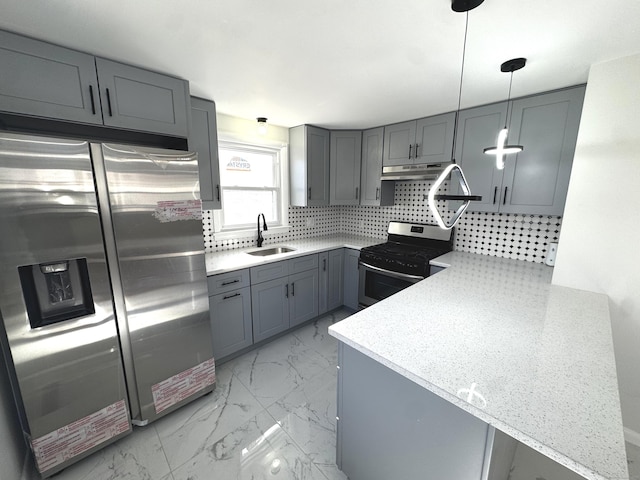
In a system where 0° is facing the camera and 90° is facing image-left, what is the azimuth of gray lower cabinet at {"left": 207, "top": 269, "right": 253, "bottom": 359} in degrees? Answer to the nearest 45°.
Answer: approximately 315°

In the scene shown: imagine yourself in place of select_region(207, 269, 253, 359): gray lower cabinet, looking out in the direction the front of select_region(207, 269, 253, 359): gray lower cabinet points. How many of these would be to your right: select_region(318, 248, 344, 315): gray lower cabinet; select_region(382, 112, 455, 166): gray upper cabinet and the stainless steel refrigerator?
1

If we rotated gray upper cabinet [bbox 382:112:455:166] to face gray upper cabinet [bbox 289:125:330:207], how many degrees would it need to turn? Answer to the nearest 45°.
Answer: approximately 45° to its right

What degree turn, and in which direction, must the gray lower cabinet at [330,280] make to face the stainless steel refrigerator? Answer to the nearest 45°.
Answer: approximately 90° to its right

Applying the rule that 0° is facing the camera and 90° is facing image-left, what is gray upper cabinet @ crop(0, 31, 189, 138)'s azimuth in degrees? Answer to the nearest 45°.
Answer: approximately 315°

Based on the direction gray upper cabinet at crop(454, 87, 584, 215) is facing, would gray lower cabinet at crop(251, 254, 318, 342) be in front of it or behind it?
in front
